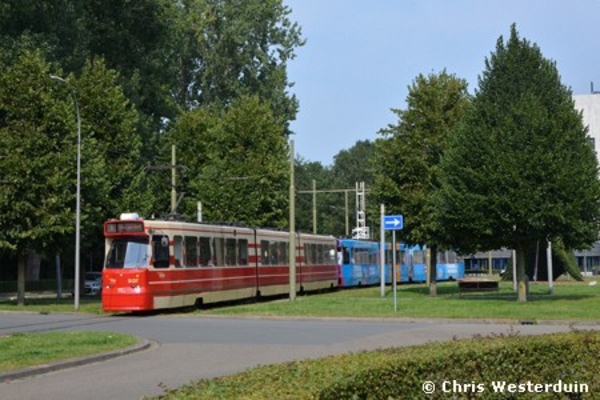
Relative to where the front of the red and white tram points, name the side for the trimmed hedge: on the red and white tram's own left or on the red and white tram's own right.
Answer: on the red and white tram's own left

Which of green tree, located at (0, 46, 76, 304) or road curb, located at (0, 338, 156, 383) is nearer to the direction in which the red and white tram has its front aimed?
the road curb

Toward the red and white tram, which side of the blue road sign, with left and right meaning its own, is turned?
right

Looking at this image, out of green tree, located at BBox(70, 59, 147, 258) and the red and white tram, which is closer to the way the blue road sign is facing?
the red and white tram

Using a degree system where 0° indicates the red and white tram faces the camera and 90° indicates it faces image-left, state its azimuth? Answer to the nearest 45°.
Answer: approximately 45°

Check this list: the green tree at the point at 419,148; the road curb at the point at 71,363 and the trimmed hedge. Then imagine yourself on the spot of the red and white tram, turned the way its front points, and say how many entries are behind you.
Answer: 1

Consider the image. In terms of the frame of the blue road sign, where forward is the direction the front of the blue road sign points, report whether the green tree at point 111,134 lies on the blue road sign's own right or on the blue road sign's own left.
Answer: on the blue road sign's own right

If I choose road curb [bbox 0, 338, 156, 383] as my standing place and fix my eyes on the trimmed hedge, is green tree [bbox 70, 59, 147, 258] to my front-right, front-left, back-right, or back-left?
back-left

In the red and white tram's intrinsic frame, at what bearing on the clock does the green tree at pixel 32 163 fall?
The green tree is roughly at 3 o'clock from the red and white tram.

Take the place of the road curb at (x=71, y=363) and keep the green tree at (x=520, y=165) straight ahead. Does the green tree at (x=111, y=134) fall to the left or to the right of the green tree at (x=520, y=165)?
left

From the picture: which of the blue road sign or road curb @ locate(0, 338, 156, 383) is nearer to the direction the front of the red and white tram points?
the road curb

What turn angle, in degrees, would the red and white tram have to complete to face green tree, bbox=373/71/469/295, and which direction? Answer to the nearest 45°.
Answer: approximately 180°

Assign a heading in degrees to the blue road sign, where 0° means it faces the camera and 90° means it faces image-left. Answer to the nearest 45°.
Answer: approximately 0°

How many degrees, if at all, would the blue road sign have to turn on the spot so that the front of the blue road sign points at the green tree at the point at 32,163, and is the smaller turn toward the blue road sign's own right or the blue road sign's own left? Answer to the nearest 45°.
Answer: approximately 90° to the blue road sign's own right

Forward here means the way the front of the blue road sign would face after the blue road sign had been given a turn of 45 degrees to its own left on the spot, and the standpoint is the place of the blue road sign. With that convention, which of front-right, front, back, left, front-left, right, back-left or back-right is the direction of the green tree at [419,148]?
back-left
